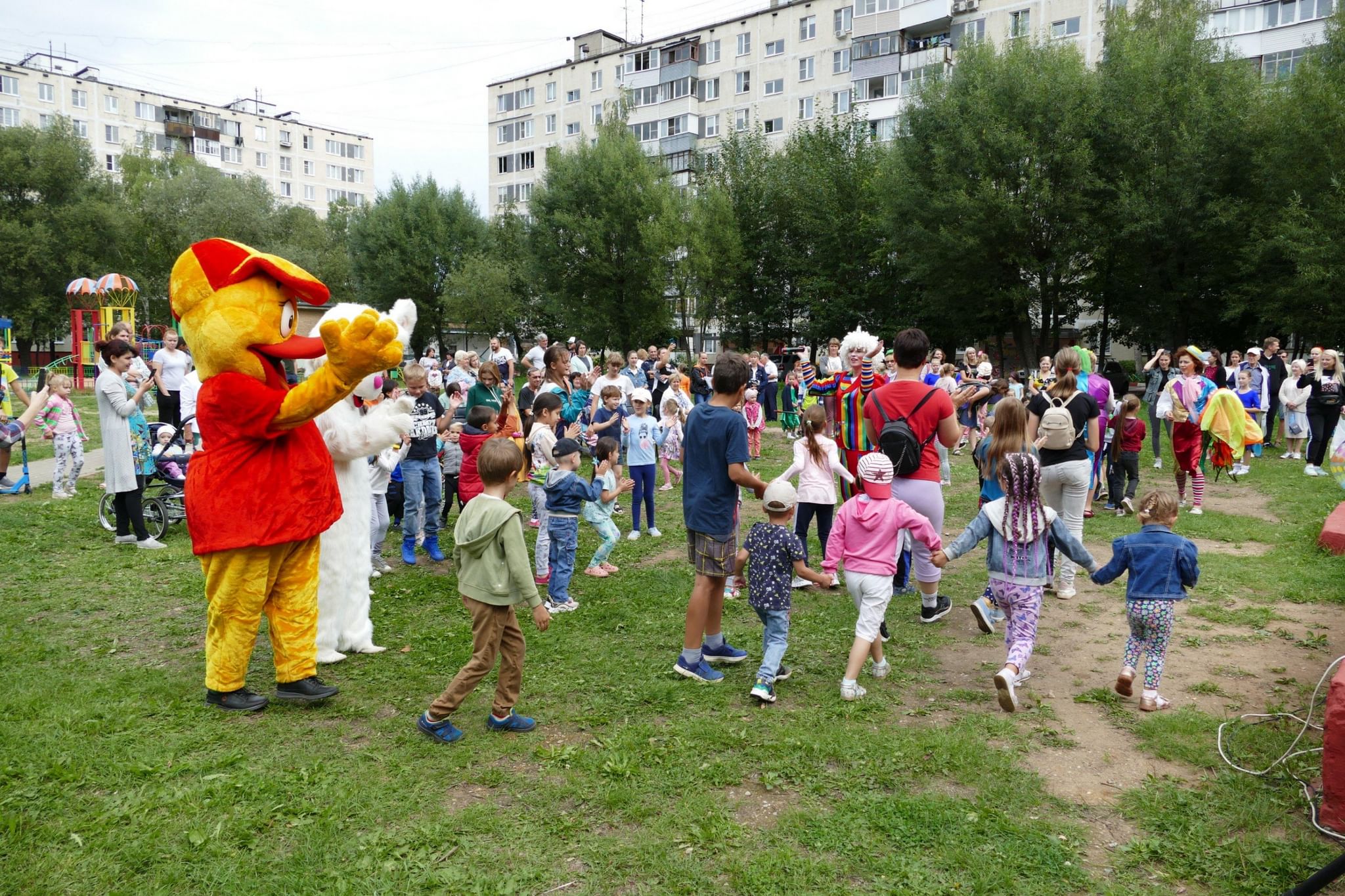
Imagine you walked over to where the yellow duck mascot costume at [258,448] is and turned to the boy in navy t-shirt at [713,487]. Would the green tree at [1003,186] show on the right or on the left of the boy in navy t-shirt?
left

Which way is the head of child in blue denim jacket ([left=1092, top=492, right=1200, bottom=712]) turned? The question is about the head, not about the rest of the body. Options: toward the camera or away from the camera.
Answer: away from the camera

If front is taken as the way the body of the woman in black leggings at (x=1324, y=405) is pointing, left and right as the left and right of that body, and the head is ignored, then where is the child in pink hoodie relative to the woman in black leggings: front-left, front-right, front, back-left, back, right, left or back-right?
front

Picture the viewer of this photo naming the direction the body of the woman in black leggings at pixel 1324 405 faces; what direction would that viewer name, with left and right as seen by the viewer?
facing the viewer

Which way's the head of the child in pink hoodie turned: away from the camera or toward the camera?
away from the camera

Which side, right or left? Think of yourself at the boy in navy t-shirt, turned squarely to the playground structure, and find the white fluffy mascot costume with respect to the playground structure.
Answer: left

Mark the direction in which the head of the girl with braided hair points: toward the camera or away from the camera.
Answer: away from the camera

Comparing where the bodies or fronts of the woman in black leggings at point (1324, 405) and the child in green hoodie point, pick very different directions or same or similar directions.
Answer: very different directions

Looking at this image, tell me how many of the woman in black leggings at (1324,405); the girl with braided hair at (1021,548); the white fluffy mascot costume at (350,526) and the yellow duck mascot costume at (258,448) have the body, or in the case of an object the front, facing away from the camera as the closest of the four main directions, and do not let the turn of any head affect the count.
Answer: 1

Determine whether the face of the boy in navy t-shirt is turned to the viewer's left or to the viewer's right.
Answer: to the viewer's right

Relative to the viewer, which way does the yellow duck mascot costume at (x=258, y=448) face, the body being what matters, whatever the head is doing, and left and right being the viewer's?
facing to the right of the viewer

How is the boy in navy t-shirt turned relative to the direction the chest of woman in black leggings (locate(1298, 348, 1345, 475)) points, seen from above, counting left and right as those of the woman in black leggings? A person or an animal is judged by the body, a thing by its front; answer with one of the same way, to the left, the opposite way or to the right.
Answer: the opposite way

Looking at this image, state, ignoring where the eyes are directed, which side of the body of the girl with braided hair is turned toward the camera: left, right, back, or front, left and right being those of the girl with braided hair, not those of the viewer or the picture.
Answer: back

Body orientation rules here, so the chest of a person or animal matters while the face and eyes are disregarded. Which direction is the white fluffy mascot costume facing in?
to the viewer's right

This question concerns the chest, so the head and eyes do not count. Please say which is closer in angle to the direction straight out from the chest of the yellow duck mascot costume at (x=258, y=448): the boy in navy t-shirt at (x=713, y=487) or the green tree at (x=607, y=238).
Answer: the boy in navy t-shirt
